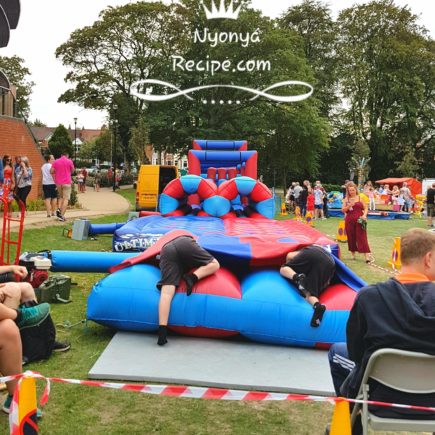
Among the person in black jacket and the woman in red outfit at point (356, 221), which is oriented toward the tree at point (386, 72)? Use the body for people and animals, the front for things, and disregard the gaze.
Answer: the person in black jacket

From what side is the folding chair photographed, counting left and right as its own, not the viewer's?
back

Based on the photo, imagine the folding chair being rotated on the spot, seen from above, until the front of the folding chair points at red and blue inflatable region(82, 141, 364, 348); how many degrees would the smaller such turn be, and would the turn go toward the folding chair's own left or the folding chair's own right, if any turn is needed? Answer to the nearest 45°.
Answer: approximately 45° to the folding chair's own left

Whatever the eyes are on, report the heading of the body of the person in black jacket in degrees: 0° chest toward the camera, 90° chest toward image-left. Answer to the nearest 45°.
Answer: approximately 180°

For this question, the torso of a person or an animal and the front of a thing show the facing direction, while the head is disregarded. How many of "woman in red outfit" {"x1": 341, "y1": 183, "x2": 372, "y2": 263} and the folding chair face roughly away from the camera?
1
